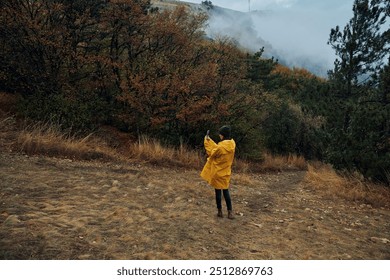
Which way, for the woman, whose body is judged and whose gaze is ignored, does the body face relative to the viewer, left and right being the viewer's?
facing away from the viewer and to the left of the viewer

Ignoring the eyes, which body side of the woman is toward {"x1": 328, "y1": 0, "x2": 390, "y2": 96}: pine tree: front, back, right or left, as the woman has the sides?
right
